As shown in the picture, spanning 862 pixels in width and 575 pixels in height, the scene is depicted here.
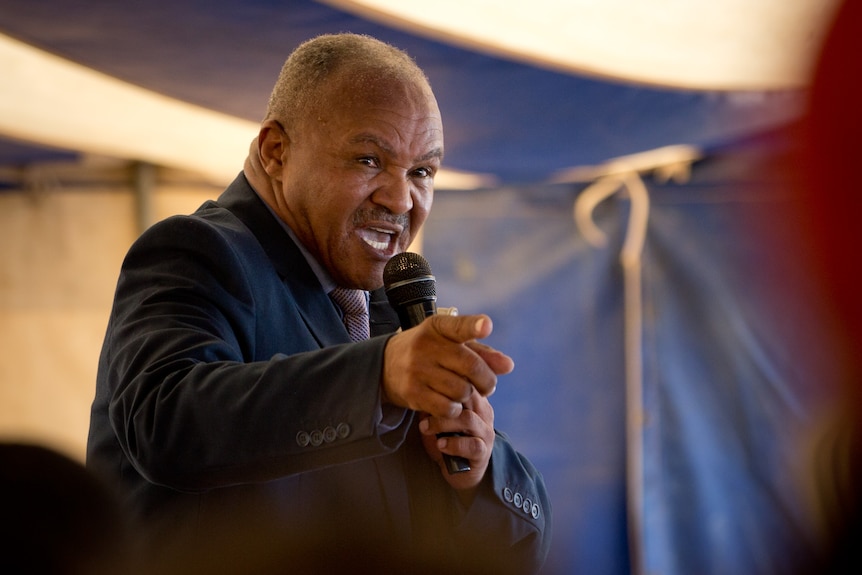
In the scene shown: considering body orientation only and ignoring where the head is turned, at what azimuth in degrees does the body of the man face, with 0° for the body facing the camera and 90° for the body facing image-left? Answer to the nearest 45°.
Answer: approximately 315°

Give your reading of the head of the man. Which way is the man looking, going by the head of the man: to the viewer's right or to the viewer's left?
to the viewer's right
